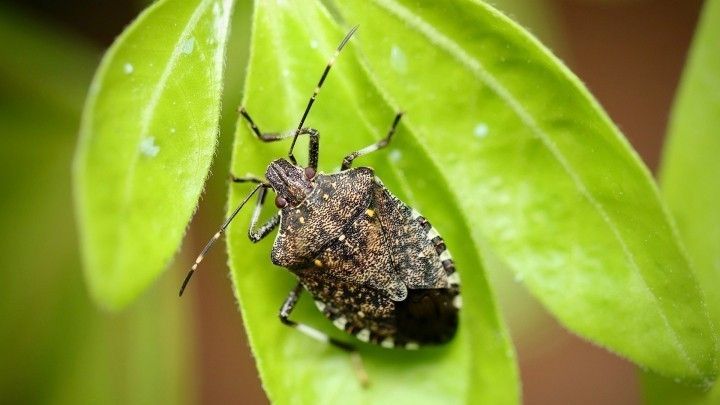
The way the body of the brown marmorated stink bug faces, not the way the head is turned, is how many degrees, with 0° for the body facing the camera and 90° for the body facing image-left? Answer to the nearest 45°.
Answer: approximately 135°

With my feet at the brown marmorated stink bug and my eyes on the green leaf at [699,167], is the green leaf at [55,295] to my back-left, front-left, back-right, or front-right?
back-left

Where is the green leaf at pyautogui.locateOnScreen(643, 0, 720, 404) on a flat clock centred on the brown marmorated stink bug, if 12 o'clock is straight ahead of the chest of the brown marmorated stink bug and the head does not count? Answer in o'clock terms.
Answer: The green leaf is roughly at 5 o'clock from the brown marmorated stink bug.

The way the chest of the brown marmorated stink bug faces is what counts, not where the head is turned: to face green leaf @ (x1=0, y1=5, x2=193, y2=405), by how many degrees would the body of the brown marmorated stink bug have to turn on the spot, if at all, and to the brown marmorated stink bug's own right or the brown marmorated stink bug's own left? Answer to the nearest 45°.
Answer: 0° — it already faces it
